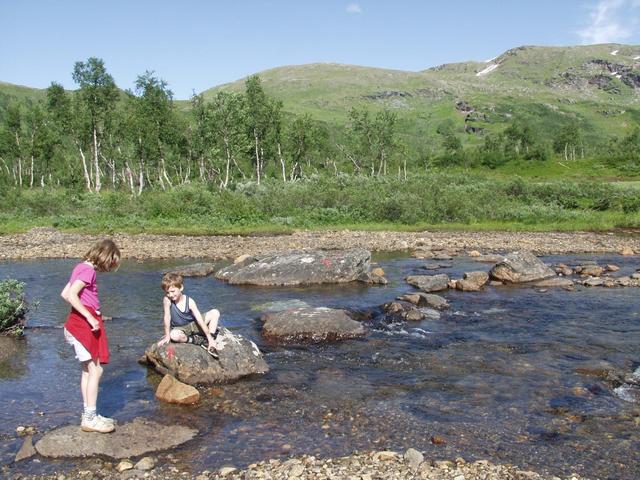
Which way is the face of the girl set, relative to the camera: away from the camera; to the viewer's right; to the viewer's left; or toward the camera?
to the viewer's right

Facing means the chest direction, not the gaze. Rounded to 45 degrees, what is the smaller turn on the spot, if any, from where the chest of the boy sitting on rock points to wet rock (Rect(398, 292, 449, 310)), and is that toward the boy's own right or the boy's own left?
approximately 135° to the boy's own left

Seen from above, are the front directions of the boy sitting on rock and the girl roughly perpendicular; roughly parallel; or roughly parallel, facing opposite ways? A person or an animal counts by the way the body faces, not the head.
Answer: roughly perpendicular

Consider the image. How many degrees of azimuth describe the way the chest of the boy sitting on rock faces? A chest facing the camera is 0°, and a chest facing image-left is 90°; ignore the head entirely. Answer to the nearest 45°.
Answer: approximately 0°

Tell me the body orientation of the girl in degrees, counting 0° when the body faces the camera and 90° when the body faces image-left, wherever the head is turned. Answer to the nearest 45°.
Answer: approximately 270°

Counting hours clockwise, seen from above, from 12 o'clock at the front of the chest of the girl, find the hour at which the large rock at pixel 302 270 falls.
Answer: The large rock is roughly at 10 o'clock from the girl.

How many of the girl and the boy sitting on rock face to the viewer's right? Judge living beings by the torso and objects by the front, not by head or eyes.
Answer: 1

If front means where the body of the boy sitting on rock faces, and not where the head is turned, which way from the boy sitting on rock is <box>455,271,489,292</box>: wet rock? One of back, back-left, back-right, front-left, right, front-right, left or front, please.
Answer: back-left

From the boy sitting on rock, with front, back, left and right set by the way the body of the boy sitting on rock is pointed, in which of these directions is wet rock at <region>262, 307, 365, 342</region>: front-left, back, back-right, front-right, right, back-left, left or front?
back-left
